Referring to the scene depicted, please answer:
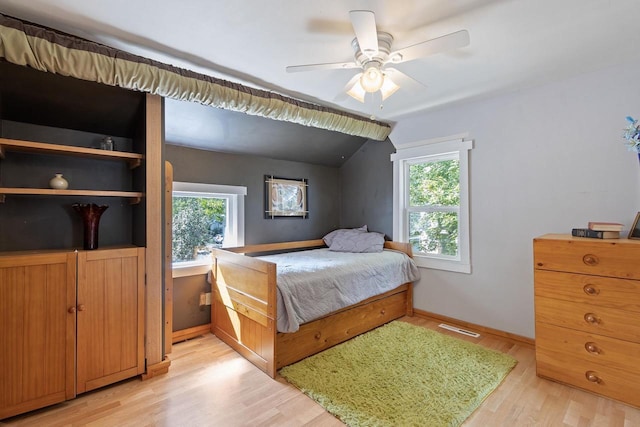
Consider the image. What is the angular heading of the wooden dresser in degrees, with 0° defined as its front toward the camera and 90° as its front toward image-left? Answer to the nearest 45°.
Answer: approximately 45°

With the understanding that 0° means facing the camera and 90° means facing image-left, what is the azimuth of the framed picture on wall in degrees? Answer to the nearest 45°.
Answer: approximately 315°

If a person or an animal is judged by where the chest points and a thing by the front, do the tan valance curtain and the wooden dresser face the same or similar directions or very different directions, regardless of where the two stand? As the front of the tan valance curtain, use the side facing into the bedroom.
very different directions

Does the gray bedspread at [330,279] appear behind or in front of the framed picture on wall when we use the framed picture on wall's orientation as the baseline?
in front

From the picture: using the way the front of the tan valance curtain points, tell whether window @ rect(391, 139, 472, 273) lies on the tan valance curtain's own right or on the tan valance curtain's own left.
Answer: on the tan valance curtain's own left

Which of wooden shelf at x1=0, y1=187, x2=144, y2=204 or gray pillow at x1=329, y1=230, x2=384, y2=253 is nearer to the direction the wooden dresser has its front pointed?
the wooden shelf

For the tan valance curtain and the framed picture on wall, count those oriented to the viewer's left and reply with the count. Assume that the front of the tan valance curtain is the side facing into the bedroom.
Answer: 0

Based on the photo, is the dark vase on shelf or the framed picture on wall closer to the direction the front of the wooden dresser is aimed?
the dark vase on shelf

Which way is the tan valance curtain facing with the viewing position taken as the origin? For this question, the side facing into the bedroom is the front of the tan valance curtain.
facing the viewer and to the right of the viewer

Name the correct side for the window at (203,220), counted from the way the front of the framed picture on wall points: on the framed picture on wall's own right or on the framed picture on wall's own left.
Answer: on the framed picture on wall's own right
